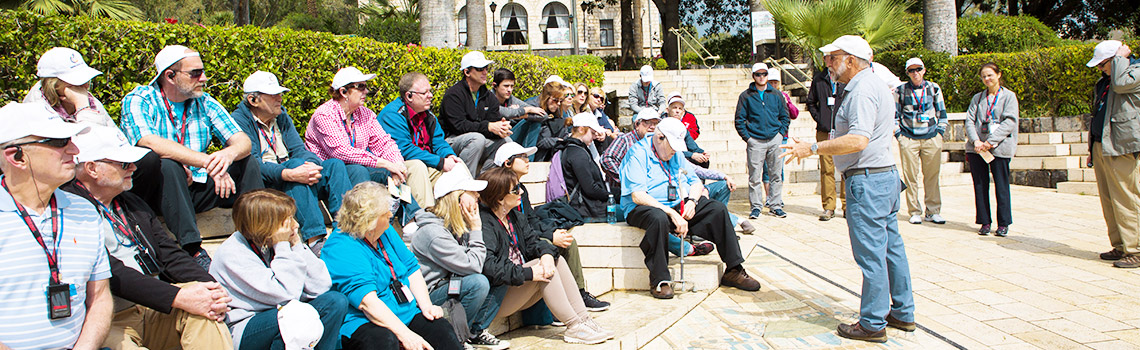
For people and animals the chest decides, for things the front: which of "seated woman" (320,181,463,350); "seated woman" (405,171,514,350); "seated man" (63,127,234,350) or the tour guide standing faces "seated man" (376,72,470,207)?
the tour guide standing

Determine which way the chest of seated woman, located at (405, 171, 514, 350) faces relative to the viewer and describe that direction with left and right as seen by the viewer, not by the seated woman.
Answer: facing to the right of the viewer

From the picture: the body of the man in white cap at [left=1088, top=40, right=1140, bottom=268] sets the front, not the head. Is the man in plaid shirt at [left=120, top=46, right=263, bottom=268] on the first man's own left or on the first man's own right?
on the first man's own left

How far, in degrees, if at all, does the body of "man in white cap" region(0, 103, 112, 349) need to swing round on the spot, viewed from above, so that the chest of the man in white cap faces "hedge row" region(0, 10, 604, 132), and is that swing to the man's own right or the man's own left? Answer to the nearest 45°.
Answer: approximately 135° to the man's own left

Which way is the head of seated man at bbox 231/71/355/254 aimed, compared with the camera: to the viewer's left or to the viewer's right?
to the viewer's right

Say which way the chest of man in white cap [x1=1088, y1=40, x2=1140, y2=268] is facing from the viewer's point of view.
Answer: to the viewer's left

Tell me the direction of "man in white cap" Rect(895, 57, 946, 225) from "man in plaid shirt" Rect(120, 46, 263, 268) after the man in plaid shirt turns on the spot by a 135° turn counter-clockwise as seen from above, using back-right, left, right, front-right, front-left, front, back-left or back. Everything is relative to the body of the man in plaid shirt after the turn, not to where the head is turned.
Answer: right

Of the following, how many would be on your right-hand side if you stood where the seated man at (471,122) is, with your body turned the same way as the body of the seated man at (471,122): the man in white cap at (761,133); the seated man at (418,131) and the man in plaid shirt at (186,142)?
2

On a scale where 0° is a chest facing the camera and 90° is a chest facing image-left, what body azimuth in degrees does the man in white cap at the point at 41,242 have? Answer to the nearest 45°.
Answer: approximately 315°

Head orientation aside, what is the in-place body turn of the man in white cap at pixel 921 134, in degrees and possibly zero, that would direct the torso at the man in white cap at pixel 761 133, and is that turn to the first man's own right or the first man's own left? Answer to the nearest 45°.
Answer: approximately 90° to the first man's own right

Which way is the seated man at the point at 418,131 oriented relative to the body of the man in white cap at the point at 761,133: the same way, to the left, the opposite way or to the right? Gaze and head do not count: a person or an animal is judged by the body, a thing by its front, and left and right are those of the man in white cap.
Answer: to the left

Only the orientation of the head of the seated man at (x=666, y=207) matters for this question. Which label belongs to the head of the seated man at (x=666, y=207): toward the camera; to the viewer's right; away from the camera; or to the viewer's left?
to the viewer's right

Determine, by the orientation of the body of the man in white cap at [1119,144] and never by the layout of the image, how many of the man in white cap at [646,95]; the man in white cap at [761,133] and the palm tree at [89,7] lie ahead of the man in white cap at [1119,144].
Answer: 3

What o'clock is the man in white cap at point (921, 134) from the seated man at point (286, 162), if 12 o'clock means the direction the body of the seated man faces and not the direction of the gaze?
The man in white cap is roughly at 10 o'clock from the seated man.

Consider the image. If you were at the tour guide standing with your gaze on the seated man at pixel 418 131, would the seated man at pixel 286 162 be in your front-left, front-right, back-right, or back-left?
front-left

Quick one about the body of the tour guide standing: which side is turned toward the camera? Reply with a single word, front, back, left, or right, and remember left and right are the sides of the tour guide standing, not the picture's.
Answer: left

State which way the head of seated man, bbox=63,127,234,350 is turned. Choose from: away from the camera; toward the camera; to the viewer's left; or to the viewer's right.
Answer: to the viewer's right
